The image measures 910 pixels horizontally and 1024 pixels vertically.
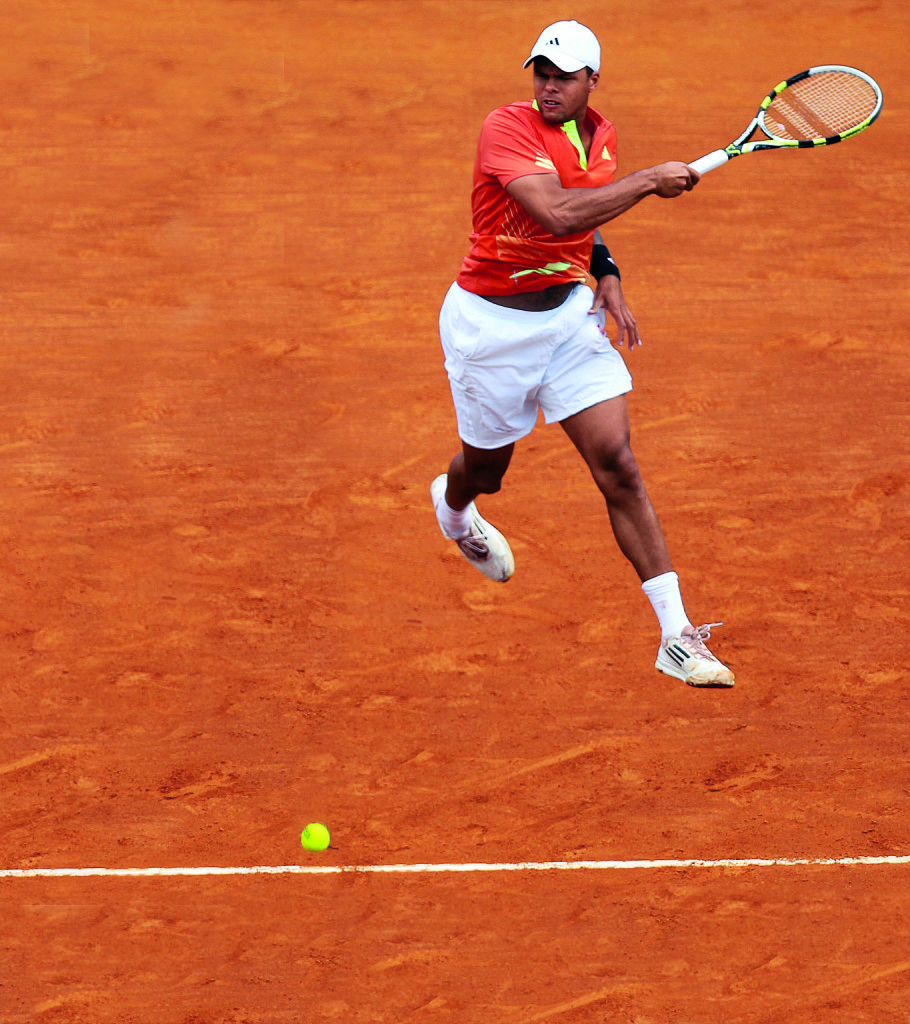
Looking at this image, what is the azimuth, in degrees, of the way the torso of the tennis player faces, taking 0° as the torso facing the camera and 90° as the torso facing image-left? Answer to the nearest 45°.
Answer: approximately 315°
